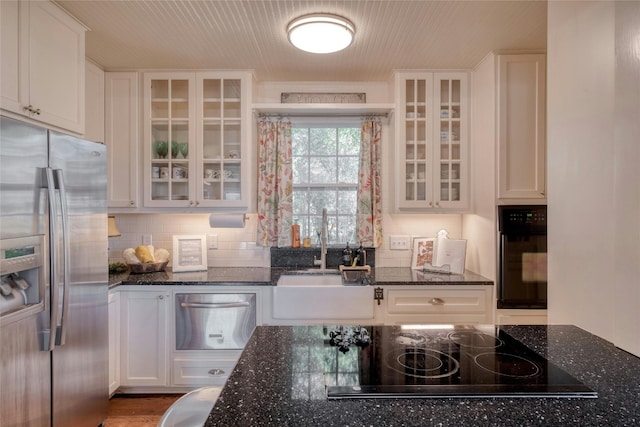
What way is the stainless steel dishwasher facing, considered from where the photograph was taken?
facing the viewer

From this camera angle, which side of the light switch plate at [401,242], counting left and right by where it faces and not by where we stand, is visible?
front

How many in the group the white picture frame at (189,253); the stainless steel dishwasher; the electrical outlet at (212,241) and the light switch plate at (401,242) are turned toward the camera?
4

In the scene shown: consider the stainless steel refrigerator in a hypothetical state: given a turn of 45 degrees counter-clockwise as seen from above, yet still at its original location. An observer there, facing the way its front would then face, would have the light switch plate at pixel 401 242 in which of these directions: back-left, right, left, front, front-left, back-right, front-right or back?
front

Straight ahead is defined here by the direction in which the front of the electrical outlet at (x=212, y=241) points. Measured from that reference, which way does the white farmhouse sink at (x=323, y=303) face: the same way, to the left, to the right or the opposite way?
the same way

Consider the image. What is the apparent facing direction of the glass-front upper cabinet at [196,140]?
toward the camera

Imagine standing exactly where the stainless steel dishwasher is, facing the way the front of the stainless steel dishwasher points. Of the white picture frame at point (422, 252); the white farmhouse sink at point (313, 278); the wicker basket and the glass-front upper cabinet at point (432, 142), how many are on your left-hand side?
3

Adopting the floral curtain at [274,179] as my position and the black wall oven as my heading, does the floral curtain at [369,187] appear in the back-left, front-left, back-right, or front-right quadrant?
front-left

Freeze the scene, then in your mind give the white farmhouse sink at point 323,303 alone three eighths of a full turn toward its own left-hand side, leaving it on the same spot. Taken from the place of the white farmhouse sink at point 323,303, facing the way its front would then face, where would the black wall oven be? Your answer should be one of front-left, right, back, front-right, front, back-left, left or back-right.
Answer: front-right

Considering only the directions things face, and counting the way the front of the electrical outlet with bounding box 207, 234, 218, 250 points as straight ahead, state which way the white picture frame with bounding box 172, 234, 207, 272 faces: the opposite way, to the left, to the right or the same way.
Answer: the same way

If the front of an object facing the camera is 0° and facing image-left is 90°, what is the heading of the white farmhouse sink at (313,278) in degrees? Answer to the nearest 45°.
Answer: approximately 0°

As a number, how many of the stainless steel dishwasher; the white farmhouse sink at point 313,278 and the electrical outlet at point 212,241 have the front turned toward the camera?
3

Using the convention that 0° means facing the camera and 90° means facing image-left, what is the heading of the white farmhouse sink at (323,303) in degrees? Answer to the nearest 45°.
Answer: approximately 0°

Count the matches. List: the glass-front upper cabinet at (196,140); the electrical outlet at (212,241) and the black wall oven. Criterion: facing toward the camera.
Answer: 3

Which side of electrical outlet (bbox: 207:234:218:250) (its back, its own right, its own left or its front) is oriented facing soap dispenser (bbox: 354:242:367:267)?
left
